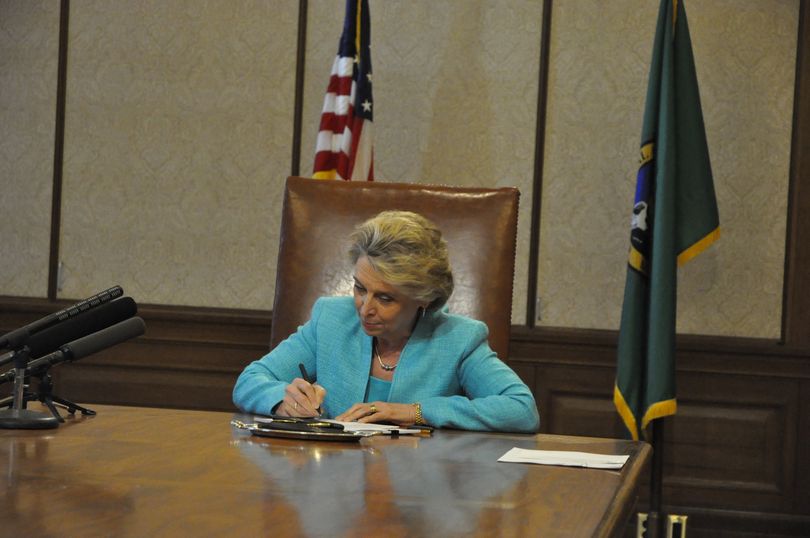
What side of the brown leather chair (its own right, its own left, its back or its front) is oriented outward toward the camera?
front

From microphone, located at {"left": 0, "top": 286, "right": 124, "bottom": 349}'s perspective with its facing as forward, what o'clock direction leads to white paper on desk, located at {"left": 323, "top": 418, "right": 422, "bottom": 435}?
The white paper on desk is roughly at 12 o'clock from the microphone.

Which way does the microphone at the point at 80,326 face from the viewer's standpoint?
to the viewer's right

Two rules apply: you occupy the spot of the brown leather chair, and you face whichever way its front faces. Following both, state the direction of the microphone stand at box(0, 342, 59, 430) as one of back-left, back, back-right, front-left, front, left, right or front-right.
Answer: front-right

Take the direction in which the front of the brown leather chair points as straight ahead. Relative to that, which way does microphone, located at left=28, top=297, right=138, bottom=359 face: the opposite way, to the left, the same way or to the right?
to the left

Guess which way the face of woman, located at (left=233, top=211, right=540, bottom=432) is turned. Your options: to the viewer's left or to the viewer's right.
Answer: to the viewer's left

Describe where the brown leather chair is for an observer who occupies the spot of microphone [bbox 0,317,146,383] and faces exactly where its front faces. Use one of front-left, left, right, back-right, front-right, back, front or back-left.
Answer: front-left

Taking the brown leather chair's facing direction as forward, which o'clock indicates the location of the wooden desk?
The wooden desk is roughly at 12 o'clock from the brown leather chair.

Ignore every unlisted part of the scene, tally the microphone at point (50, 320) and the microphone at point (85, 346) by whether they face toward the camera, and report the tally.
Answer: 0

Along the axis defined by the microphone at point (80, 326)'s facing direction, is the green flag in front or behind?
in front

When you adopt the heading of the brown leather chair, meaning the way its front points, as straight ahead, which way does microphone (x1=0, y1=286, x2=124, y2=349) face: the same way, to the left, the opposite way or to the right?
to the left

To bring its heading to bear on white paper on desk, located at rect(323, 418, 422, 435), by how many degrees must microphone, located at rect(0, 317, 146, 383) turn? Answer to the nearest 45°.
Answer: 0° — it already faces it

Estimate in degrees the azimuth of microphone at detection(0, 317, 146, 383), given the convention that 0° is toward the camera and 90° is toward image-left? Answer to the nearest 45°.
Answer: approximately 270°

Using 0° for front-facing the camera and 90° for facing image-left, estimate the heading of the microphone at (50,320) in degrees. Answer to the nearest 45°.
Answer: approximately 270°
